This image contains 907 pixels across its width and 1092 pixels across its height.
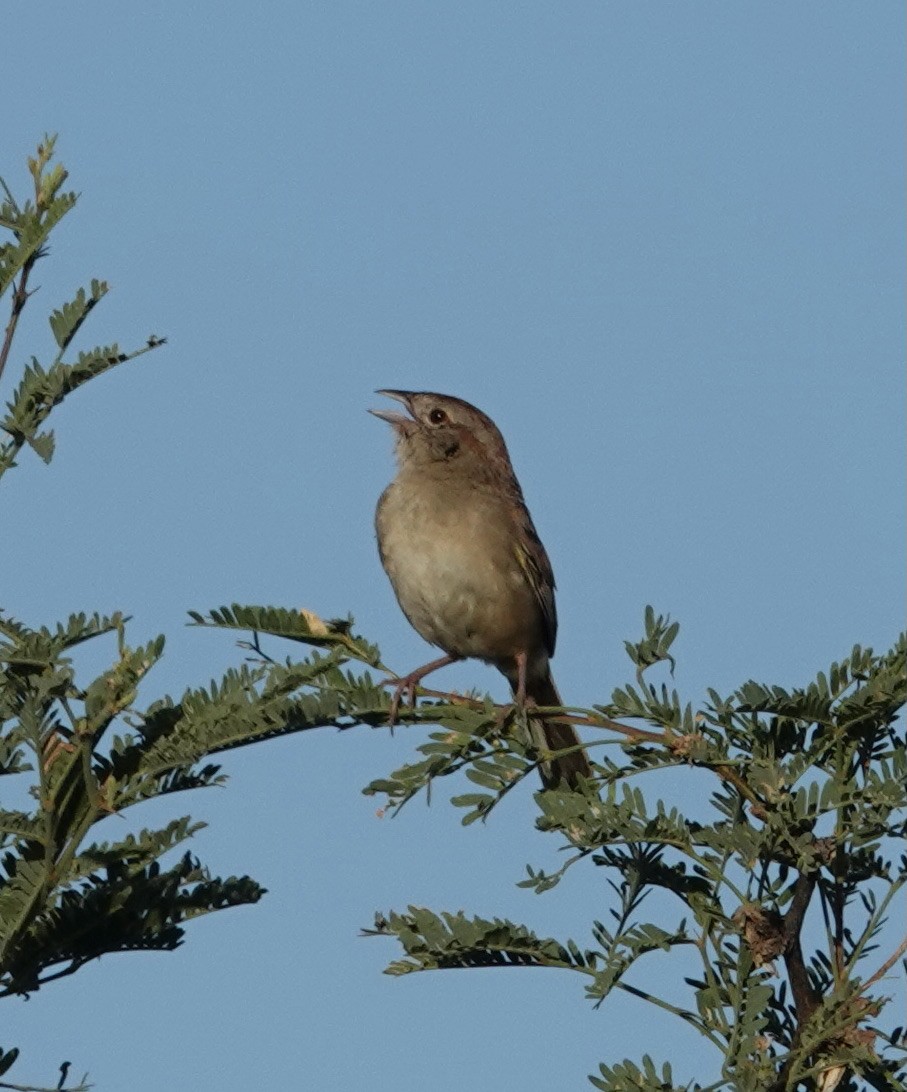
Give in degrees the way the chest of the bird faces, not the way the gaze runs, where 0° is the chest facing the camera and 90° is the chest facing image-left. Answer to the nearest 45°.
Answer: approximately 45°
